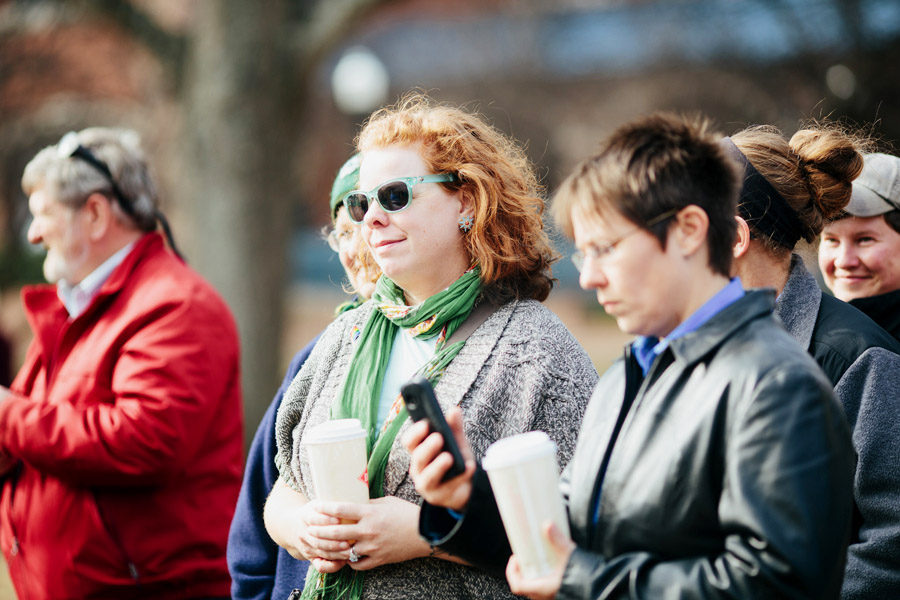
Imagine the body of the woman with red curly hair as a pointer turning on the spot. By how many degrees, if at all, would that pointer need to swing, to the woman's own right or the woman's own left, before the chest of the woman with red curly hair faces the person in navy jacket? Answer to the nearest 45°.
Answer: approximately 90° to the woman's own right

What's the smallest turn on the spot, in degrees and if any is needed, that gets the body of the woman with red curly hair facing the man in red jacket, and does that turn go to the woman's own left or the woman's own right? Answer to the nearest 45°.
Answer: approximately 90° to the woman's own right

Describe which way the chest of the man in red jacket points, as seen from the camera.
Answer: to the viewer's left

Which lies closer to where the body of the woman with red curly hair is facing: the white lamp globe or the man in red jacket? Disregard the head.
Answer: the man in red jacket

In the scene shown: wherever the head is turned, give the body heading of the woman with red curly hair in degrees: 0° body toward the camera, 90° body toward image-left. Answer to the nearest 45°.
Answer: approximately 45°

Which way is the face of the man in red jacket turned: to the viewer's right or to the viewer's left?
to the viewer's left

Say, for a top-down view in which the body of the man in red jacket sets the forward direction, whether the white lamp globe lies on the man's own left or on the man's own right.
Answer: on the man's own right

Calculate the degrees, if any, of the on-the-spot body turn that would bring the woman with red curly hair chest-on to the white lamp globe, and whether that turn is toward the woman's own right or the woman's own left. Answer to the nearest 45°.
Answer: approximately 135° to the woman's own right

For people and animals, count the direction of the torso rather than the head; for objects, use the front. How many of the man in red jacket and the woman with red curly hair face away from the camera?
0

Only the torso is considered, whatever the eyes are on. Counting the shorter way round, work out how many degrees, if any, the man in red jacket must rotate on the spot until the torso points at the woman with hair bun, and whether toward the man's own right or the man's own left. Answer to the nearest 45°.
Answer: approximately 135° to the man's own left
